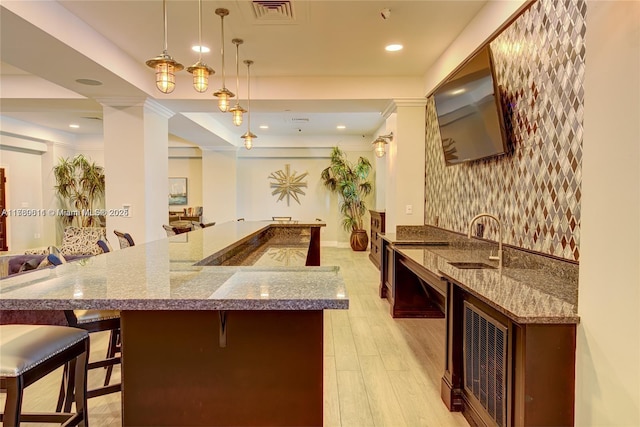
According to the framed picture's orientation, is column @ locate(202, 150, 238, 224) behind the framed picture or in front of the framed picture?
in front

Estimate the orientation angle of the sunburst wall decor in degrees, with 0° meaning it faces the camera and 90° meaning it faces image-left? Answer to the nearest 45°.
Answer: approximately 0°

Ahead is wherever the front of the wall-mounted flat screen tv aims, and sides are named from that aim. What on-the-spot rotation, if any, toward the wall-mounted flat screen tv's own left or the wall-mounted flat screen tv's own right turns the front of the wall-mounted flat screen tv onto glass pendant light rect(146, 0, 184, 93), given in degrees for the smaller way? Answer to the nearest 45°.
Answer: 0° — it already faces it

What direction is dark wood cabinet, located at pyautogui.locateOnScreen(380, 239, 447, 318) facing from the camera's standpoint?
to the viewer's left

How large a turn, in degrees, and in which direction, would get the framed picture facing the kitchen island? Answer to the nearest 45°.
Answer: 0° — it already faces it

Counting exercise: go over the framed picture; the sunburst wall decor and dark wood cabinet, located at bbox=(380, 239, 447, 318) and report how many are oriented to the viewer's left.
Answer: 1

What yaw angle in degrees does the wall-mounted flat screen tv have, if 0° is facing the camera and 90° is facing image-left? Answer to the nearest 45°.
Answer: approximately 45°

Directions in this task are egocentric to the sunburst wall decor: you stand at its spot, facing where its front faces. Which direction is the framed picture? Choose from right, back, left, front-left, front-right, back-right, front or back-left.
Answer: right

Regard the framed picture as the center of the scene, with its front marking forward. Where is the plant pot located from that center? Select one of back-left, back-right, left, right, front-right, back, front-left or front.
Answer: front-left

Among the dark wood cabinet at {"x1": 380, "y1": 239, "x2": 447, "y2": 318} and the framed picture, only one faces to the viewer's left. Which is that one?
the dark wood cabinet

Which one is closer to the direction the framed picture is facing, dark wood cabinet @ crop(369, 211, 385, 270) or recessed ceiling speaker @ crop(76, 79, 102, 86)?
the recessed ceiling speaker

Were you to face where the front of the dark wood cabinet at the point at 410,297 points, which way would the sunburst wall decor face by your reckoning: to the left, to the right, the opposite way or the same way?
to the left

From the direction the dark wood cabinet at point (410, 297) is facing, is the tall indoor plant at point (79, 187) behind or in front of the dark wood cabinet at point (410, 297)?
in front

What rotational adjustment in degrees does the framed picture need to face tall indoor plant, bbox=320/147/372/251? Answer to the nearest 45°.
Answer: approximately 45° to its left

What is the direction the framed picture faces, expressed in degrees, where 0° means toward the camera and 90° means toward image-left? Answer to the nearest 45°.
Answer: approximately 0°
